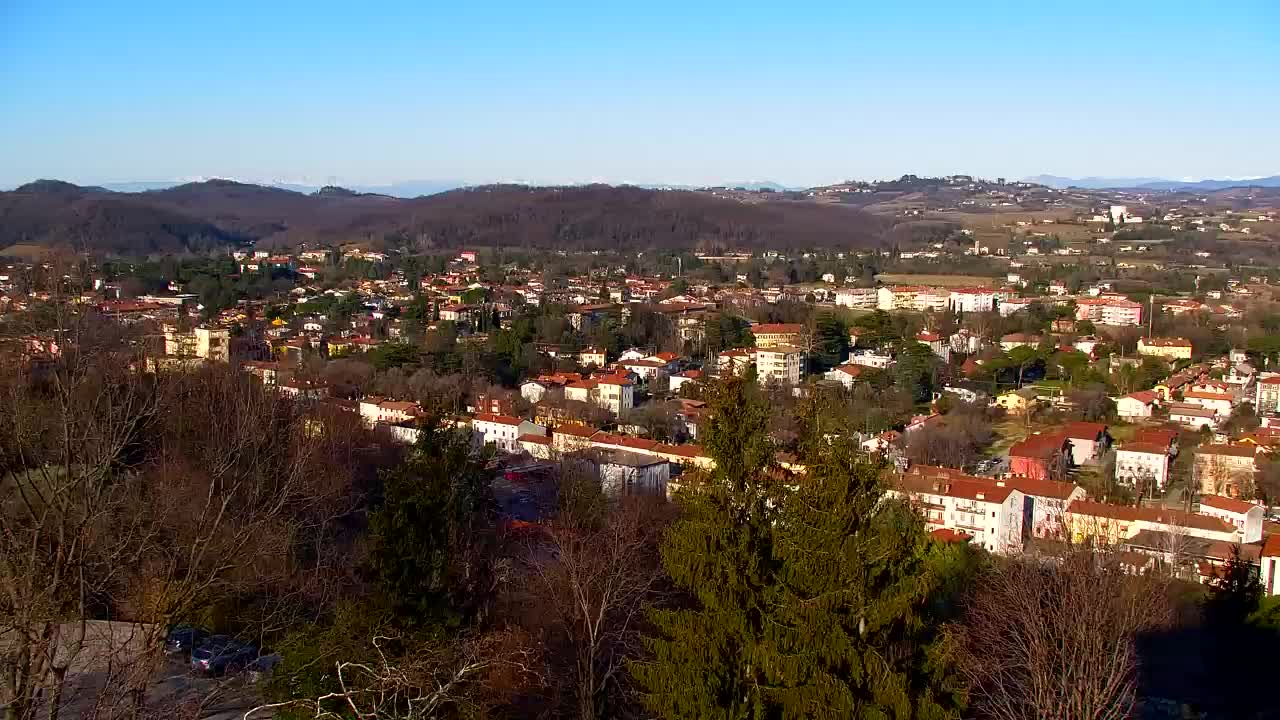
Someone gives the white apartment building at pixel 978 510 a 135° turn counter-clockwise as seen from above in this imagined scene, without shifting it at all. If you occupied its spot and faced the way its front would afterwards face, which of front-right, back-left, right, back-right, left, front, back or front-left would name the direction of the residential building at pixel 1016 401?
left

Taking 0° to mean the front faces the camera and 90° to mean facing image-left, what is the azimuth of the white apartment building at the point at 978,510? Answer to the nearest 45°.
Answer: approximately 45°

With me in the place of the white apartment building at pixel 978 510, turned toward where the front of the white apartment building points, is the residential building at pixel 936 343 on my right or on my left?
on my right

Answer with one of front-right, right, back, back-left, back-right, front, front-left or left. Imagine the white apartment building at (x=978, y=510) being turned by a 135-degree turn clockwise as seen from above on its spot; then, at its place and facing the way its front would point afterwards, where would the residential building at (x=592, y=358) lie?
front-left

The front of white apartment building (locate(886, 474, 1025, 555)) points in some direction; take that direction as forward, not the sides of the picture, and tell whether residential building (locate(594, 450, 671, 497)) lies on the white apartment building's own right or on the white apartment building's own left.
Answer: on the white apartment building's own right

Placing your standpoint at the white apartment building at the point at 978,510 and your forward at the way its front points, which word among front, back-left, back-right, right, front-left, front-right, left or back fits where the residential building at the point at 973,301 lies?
back-right

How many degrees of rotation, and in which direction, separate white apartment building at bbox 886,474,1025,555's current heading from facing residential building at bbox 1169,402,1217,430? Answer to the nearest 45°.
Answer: approximately 180°

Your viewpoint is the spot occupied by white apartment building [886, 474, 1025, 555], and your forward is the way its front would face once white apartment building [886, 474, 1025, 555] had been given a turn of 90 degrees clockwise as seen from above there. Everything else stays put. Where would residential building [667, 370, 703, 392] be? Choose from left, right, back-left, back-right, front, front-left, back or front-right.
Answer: front

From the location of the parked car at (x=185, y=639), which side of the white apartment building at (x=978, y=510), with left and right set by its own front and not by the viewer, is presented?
front

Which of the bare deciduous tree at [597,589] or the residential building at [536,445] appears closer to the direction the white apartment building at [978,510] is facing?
the bare deciduous tree
